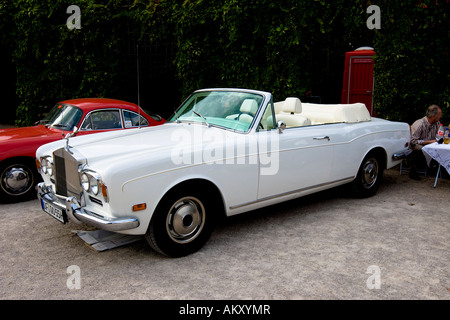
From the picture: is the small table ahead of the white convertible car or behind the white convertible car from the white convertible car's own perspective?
behind

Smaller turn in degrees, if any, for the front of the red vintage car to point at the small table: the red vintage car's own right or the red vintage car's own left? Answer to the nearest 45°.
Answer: approximately 135° to the red vintage car's own left

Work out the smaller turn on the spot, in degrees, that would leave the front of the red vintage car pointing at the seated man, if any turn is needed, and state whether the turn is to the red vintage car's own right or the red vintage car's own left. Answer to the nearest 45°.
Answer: approximately 135° to the red vintage car's own left

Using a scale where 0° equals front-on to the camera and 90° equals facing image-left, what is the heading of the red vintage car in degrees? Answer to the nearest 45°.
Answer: approximately 45°

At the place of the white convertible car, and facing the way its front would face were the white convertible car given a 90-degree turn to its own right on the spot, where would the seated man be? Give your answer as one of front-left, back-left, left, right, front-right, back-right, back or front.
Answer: right
